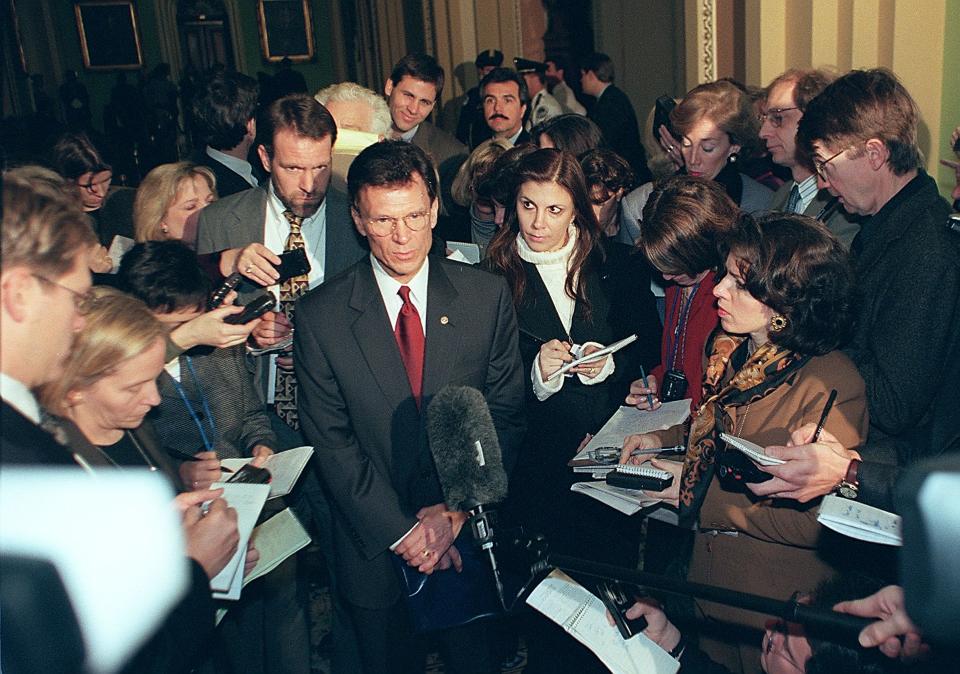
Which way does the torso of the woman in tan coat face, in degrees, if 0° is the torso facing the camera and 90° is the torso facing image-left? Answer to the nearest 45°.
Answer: approximately 90°

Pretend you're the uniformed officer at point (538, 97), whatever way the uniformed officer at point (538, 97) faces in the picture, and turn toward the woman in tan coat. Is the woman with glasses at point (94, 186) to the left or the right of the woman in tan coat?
right

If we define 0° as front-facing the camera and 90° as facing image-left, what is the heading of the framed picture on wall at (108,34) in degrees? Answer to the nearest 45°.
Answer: approximately 0°

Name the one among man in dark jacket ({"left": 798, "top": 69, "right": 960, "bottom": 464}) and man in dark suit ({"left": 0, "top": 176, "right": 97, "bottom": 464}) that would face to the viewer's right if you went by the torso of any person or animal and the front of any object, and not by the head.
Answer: the man in dark suit

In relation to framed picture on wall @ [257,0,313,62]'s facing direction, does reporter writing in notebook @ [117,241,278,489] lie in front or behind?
in front

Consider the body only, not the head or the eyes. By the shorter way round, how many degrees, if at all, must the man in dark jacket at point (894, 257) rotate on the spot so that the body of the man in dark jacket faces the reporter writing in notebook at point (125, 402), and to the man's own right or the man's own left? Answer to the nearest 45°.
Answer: approximately 45° to the man's own left

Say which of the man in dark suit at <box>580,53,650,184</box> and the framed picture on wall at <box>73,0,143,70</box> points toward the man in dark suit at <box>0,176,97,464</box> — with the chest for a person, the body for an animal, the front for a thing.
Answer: the framed picture on wall

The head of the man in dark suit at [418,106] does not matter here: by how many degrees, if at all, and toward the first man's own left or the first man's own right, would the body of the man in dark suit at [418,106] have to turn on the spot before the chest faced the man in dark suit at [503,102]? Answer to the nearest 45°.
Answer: approximately 135° to the first man's own left

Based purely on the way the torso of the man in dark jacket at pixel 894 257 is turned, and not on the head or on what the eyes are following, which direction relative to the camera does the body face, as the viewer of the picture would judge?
to the viewer's left
